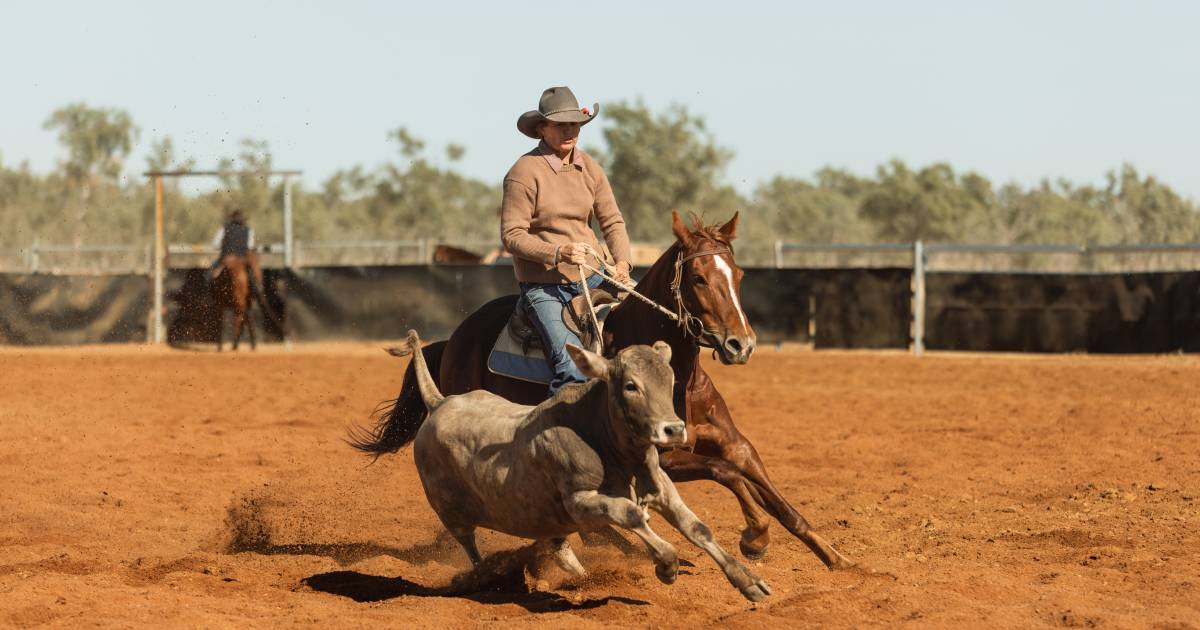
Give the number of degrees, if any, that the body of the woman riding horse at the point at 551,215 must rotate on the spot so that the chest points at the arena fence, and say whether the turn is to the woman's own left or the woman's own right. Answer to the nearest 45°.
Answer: approximately 135° to the woman's own left

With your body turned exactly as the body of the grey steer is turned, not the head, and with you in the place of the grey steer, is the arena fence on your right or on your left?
on your left

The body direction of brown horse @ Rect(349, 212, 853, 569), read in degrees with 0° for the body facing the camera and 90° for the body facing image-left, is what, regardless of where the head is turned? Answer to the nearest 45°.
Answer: approximately 315°

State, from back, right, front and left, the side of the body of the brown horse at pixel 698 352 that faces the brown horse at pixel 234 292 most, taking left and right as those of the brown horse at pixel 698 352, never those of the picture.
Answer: back

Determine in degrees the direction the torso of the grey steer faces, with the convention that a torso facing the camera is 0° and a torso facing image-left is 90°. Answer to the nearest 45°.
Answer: approximately 315°

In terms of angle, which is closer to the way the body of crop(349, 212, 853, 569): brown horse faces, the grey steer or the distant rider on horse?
the grey steer

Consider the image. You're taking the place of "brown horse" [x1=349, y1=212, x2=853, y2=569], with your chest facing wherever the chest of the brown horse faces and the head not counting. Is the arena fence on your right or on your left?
on your left

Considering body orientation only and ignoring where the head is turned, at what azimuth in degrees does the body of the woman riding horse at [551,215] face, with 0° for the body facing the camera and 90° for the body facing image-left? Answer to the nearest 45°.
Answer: approximately 315°

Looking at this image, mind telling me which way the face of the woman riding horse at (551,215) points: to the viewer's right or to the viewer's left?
to the viewer's right

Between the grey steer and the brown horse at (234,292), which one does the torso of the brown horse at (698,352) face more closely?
the grey steer
